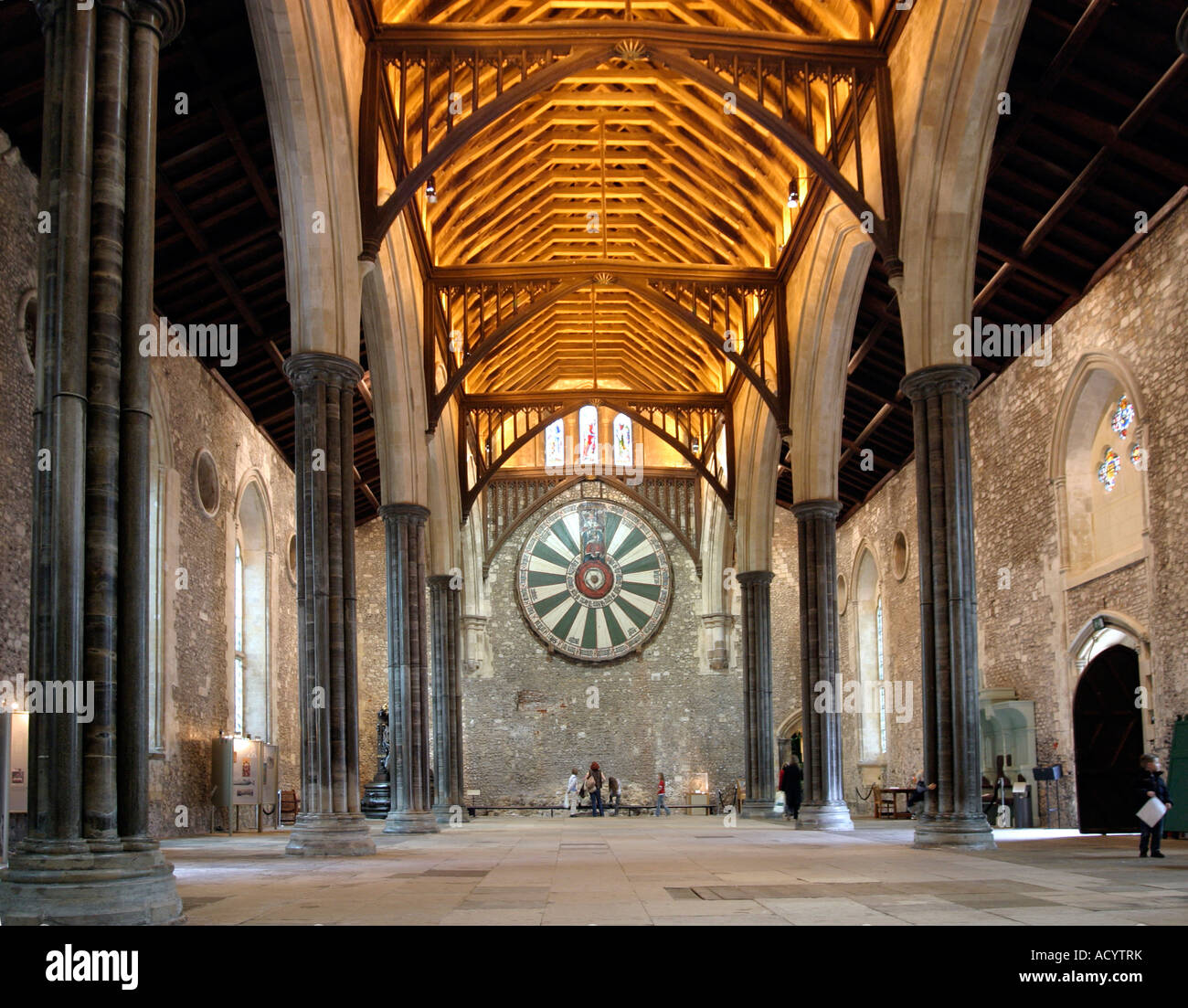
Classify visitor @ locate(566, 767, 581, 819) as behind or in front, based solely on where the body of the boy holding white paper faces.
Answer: behind

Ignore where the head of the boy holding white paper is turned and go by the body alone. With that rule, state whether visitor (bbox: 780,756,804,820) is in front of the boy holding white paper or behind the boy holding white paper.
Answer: behind

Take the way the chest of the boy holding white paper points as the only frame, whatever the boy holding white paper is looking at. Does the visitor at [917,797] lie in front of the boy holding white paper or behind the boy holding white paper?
behind

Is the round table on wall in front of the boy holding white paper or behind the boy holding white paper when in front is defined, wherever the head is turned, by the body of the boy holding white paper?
behind

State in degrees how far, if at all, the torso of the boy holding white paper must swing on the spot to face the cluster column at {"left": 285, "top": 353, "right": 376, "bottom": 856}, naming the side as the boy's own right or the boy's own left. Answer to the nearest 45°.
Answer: approximately 90° to the boy's own right

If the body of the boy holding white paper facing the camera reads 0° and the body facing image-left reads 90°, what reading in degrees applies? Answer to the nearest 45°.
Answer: approximately 0°

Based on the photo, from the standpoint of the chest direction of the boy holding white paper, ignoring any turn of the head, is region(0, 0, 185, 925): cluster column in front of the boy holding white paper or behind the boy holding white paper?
in front
